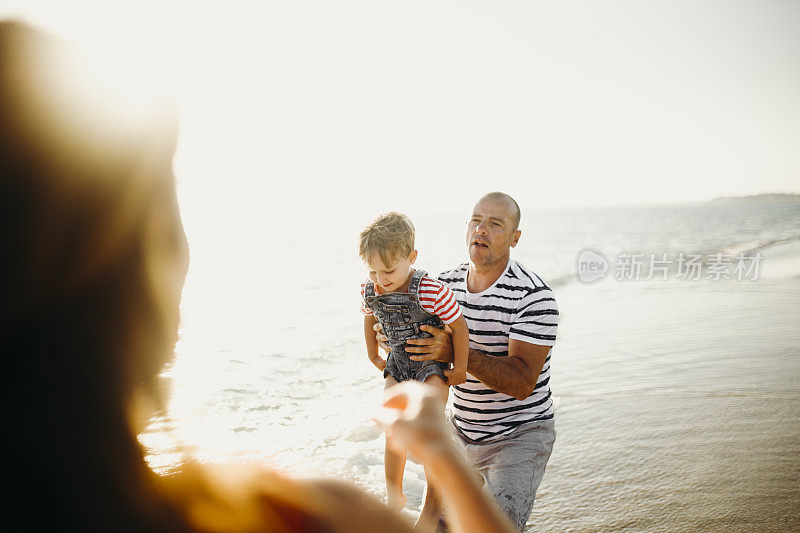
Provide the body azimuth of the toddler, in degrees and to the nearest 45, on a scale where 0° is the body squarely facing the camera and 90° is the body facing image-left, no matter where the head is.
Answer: approximately 45°

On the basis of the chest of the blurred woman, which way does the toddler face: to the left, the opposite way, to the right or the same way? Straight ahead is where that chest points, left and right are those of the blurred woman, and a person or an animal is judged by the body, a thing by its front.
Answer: the opposite way

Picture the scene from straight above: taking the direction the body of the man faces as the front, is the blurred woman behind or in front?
in front

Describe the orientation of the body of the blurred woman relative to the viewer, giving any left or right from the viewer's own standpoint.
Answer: facing away from the viewer and to the right of the viewer

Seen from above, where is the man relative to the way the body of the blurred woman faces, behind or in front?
in front

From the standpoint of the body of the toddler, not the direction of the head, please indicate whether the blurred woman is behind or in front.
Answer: in front

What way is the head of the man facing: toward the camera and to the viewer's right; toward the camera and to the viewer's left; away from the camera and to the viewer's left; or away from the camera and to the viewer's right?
toward the camera and to the viewer's left
